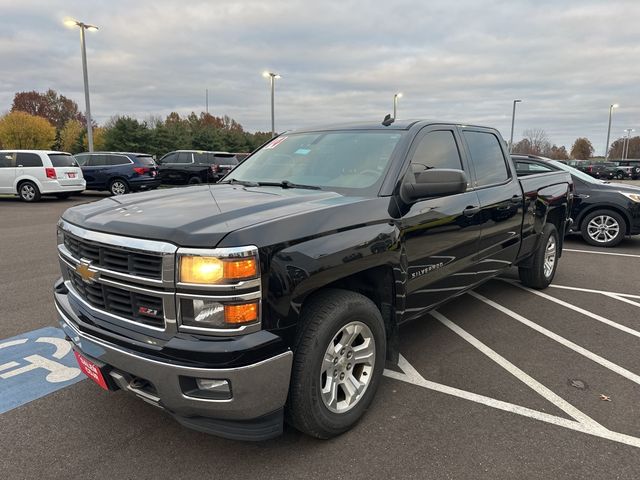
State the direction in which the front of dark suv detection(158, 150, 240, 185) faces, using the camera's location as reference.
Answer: facing away from the viewer and to the left of the viewer

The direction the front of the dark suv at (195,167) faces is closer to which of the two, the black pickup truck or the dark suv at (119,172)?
the dark suv

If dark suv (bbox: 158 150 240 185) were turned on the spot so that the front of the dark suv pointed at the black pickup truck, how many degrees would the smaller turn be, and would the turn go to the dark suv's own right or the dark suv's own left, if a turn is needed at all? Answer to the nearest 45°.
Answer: approximately 135° to the dark suv's own left

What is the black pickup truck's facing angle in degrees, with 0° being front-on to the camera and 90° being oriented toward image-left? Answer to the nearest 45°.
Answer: approximately 45°

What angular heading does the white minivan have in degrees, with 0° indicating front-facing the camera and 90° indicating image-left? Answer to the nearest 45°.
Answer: approximately 135°

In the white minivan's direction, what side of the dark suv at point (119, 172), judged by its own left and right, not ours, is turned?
left

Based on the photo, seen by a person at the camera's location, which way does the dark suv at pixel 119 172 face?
facing away from the viewer and to the left of the viewer

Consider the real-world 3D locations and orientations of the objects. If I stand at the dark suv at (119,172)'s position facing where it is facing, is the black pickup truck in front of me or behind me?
behind

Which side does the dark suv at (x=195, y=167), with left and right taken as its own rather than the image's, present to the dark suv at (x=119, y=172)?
left

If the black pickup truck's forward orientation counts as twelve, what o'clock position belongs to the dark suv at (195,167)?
The dark suv is roughly at 4 o'clock from the black pickup truck.
